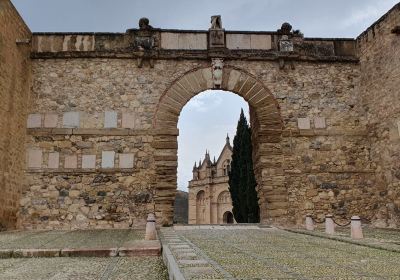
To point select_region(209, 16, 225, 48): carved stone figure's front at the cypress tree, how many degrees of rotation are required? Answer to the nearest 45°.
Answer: approximately 180°

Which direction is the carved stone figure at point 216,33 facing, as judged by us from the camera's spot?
facing the viewer

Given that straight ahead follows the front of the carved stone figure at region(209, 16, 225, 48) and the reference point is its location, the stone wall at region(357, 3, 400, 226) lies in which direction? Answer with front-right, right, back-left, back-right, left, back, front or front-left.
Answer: left

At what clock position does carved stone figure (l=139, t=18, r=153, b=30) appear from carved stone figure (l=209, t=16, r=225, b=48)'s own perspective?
carved stone figure (l=139, t=18, r=153, b=30) is roughly at 3 o'clock from carved stone figure (l=209, t=16, r=225, b=48).

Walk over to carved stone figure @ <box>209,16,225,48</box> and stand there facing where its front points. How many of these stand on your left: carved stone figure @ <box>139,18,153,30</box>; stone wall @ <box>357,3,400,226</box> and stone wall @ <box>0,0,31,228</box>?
1

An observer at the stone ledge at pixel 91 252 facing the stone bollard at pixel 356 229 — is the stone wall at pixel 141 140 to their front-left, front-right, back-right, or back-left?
front-left

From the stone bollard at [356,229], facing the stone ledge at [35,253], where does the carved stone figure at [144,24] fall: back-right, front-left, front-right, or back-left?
front-right

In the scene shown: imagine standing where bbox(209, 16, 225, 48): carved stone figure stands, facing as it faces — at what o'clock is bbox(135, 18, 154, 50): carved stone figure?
bbox(135, 18, 154, 50): carved stone figure is roughly at 3 o'clock from bbox(209, 16, 225, 48): carved stone figure.
